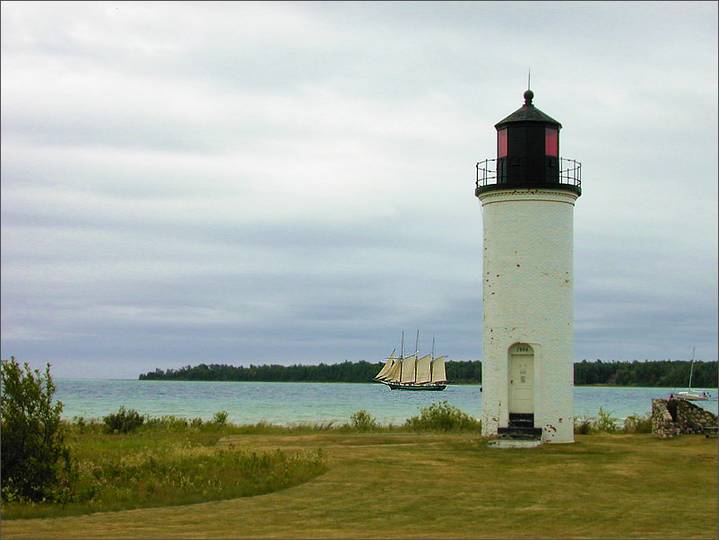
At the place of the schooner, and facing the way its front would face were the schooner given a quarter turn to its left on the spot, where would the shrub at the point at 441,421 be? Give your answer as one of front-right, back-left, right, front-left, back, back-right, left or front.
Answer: front

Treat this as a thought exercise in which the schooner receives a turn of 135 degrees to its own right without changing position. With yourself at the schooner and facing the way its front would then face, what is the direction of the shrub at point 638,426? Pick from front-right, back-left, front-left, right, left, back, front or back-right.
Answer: right

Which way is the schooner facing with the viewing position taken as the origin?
facing to the left of the viewer

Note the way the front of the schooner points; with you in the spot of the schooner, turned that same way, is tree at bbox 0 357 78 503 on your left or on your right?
on your left

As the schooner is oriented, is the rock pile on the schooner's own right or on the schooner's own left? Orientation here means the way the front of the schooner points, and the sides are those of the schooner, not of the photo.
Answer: on the schooner's own left

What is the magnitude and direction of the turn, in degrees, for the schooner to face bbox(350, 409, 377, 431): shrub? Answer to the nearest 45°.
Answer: approximately 90° to its left

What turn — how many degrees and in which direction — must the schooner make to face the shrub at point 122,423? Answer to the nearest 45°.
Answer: approximately 45° to its left

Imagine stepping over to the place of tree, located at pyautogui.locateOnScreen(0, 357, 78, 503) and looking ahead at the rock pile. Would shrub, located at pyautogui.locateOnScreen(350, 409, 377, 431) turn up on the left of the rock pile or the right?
left

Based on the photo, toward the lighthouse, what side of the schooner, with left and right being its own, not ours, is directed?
left
